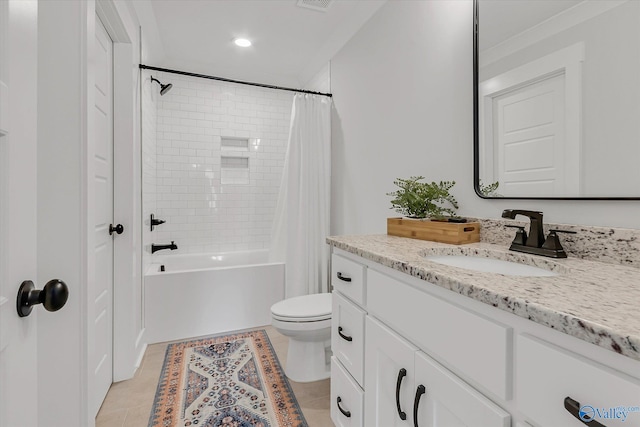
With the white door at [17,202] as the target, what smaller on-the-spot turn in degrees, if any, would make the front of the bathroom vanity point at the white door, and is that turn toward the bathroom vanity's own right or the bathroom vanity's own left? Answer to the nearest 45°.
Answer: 0° — it already faces it

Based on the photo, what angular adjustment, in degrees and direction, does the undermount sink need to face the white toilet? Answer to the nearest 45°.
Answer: approximately 45° to its right

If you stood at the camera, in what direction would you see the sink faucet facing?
facing the viewer and to the left of the viewer

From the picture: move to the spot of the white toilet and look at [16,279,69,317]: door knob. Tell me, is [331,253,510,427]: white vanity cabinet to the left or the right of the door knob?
left

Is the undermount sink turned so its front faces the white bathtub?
no

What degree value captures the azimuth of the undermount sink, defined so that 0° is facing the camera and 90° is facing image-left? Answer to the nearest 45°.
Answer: approximately 45°

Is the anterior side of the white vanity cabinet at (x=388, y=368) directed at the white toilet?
no

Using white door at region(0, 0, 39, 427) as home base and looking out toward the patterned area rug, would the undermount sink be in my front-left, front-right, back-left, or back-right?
front-right

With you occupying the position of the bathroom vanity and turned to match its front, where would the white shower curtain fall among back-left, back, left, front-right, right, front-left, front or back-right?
right

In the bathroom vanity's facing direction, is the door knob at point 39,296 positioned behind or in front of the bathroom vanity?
in front

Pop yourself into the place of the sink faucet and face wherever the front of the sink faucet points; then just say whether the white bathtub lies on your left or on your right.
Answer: on your right
